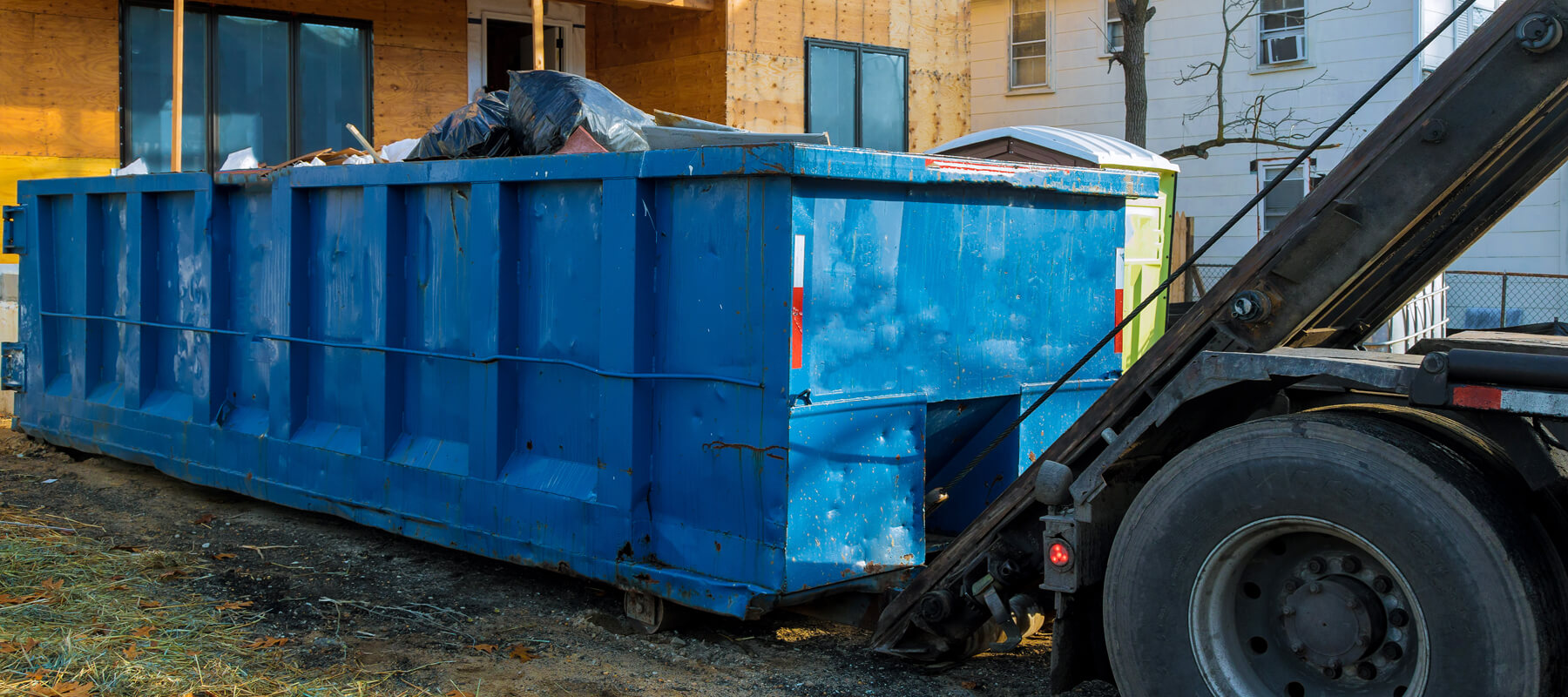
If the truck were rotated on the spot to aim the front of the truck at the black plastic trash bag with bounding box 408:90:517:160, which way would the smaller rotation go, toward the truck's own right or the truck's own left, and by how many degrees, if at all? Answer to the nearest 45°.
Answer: approximately 180°

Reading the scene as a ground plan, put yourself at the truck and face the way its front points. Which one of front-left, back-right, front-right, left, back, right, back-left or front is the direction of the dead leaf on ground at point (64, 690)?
back-right

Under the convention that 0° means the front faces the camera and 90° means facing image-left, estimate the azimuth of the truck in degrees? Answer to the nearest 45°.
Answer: approximately 315°

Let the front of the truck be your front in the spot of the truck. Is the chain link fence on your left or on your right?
on your left

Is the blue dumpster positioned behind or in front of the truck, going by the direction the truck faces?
behind

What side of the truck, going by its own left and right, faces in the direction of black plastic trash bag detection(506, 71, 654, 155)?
back

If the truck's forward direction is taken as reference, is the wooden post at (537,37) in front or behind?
behind
